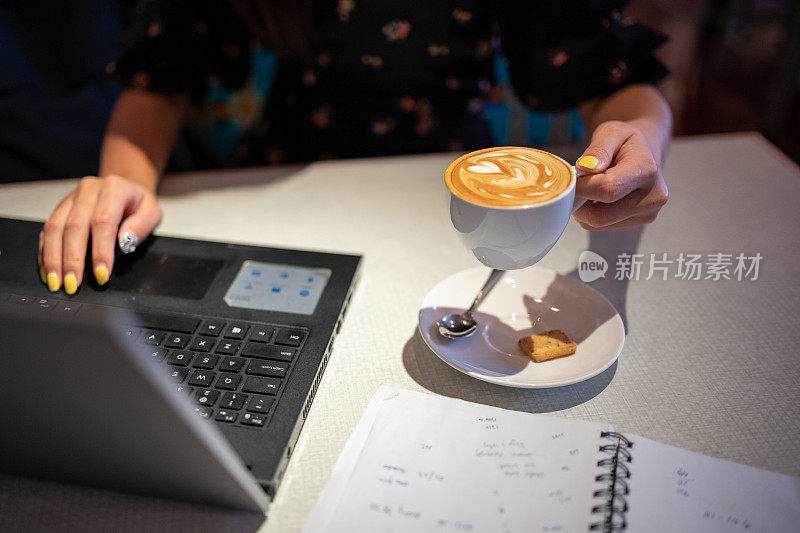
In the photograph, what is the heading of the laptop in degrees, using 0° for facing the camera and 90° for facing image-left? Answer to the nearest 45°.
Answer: approximately 180°
